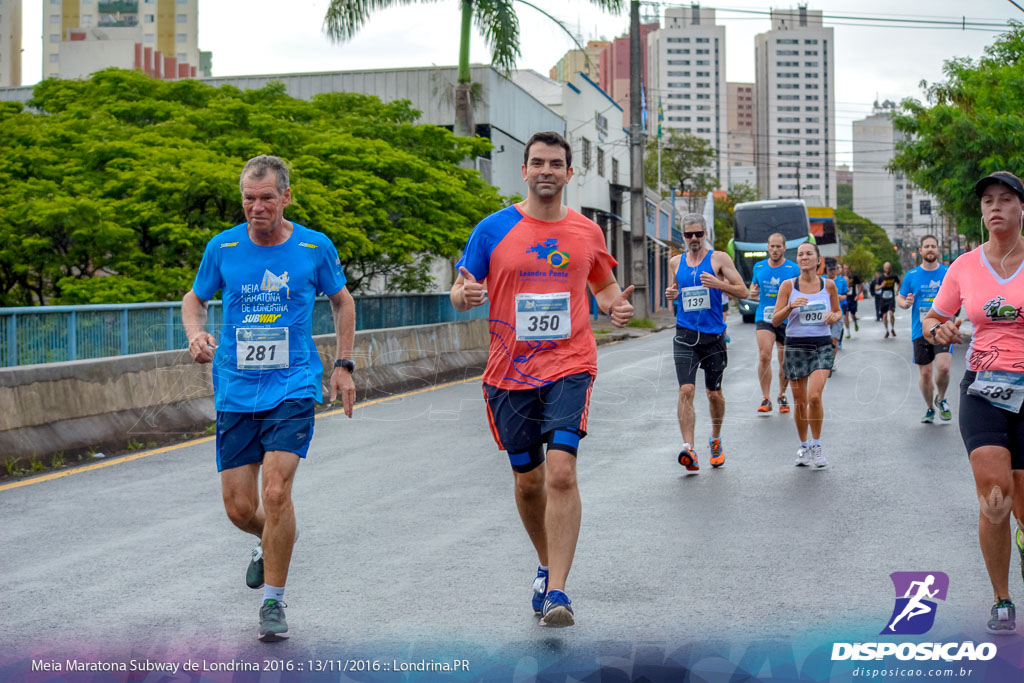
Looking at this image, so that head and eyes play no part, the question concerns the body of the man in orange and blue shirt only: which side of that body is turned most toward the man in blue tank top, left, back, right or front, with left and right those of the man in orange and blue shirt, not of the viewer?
back

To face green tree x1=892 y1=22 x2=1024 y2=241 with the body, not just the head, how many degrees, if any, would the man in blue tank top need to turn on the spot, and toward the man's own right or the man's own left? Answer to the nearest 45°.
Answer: approximately 180°

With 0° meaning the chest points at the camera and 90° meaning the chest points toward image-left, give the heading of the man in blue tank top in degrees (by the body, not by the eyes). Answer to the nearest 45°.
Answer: approximately 0°

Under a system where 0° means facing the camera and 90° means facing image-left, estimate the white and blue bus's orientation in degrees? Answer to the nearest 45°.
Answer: approximately 0°

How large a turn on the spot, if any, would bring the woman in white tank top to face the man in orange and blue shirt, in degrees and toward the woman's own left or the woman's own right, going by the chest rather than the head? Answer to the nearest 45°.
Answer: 0° — they already face them
